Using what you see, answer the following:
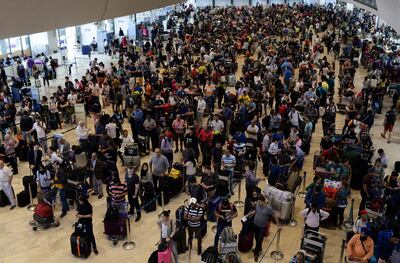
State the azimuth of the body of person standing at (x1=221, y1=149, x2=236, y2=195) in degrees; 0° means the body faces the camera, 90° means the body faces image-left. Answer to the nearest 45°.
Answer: approximately 0°

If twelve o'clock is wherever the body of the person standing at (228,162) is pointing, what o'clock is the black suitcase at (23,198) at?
The black suitcase is roughly at 3 o'clock from the person standing.

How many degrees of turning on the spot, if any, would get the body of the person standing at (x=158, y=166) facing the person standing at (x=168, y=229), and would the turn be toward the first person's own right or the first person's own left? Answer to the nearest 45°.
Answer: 0° — they already face them

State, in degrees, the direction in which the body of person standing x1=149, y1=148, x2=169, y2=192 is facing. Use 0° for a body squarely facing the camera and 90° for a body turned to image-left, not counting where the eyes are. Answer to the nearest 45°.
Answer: approximately 0°

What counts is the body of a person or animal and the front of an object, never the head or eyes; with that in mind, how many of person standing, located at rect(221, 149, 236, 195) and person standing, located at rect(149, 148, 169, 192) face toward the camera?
2

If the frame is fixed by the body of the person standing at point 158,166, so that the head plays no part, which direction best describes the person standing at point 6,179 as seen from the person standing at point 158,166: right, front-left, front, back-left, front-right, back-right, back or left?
right

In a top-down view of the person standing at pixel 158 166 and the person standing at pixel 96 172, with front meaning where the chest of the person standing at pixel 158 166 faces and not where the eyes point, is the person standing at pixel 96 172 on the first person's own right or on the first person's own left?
on the first person's own right

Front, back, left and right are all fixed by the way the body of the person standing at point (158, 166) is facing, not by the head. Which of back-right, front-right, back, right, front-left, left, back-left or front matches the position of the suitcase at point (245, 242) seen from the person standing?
front-left

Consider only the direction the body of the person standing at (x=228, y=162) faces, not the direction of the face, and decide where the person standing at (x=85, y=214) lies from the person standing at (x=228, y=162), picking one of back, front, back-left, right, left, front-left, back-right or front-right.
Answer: front-right

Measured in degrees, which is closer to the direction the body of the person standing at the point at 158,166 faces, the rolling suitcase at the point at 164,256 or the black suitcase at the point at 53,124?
the rolling suitcase

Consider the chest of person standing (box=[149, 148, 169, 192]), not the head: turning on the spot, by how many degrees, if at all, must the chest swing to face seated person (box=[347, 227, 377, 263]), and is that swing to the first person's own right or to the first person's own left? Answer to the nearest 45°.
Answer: approximately 45° to the first person's own left

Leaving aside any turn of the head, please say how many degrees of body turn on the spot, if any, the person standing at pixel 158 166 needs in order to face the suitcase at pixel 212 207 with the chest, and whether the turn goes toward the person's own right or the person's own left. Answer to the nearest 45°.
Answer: approximately 45° to the person's own left

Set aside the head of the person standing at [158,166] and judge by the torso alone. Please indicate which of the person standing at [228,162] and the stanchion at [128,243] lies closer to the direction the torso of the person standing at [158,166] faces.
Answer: the stanchion

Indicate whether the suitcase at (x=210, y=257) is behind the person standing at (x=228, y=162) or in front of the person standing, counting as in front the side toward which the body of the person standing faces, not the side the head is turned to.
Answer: in front

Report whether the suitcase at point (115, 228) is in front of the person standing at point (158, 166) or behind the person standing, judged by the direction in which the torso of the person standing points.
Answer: in front
